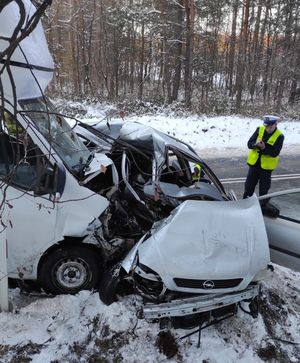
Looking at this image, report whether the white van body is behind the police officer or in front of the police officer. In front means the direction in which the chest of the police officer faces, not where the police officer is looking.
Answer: in front

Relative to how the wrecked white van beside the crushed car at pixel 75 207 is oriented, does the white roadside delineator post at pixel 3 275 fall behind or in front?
behind

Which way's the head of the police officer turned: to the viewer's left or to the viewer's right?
to the viewer's left

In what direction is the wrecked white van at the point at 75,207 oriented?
to the viewer's right

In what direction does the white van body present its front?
to the viewer's right

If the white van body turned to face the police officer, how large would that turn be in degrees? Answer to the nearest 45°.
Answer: approximately 45° to its left

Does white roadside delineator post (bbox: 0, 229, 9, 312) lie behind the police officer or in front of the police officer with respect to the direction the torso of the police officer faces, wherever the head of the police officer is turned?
in front

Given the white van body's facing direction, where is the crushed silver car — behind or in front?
in front

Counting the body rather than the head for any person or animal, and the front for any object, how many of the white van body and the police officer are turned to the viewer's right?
1

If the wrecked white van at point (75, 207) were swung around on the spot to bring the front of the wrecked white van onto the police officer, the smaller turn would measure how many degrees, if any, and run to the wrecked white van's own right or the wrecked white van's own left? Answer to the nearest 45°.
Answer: approximately 45° to the wrecked white van's own left

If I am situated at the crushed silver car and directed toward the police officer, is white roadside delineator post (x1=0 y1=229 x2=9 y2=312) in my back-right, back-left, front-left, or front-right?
back-left

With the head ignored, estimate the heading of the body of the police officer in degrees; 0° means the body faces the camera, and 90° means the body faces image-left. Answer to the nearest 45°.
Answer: approximately 45°
